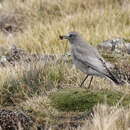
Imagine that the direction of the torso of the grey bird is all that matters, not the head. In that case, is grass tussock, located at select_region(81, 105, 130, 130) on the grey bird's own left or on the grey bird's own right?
on the grey bird's own left

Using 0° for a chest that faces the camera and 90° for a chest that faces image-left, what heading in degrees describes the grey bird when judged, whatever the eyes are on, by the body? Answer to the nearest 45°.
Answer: approximately 90°

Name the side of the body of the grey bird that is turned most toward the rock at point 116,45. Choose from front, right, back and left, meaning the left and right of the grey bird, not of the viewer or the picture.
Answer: right
